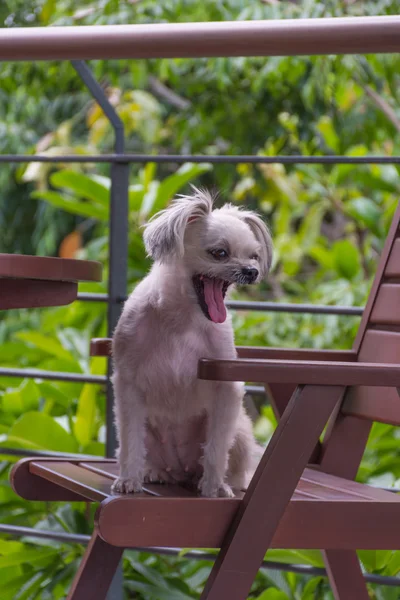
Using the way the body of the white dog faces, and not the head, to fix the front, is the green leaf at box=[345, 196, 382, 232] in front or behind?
behind

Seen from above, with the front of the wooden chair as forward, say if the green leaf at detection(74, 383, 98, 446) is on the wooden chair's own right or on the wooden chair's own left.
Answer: on the wooden chair's own right

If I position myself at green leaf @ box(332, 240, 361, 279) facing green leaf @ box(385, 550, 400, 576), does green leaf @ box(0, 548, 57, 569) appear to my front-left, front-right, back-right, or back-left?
front-right

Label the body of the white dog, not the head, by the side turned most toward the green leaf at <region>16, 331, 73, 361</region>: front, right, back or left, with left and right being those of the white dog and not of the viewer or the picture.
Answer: back

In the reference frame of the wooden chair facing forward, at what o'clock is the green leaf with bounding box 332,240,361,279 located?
The green leaf is roughly at 5 o'clock from the wooden chair.

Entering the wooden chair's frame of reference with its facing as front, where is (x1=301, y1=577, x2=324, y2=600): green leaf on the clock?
The green leaf is roughly at 5 o'clock from the wooden chair.

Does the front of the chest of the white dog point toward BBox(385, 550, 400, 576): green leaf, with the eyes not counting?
no

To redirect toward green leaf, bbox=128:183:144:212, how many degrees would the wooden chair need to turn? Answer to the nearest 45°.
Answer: approximately 135° to its right

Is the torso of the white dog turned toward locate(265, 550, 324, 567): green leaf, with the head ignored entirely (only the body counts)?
no

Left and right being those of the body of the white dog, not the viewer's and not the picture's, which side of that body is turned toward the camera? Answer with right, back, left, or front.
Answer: front

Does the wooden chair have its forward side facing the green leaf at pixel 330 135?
no

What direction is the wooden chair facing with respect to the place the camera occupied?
facing the viewer and to the left of the viewer
